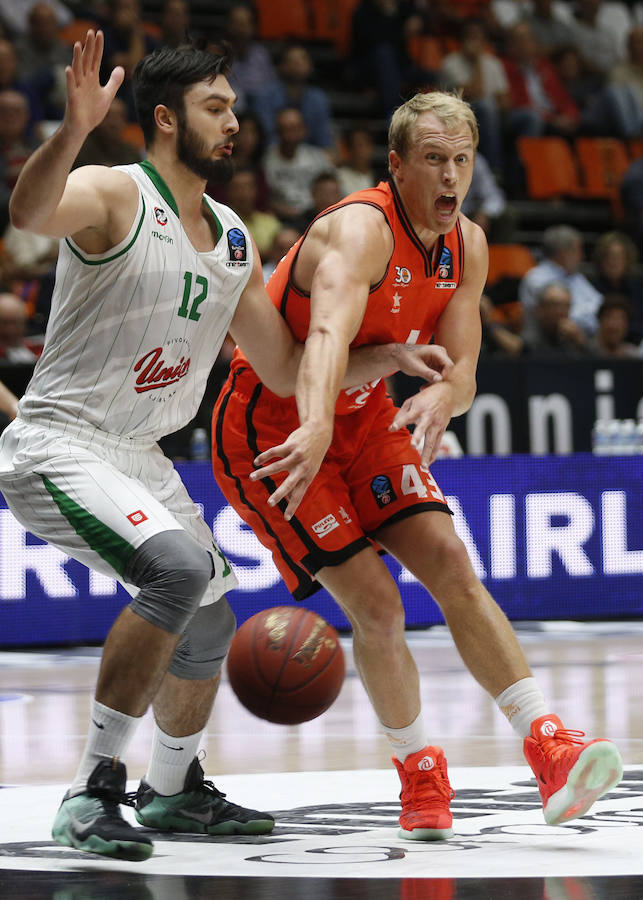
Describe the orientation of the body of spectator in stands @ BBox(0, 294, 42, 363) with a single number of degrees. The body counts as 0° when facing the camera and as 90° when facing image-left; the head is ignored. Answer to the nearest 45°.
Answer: approximately 0°

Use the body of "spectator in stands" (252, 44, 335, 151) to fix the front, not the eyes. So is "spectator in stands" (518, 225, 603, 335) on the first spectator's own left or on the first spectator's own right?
on the first spectator's own left

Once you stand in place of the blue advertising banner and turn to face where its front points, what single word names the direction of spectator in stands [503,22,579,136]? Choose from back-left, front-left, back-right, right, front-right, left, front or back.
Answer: back

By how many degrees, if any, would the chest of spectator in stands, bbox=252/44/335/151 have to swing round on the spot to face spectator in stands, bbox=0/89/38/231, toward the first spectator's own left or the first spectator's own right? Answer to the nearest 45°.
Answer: approximately 45° to the first spectator's own right
